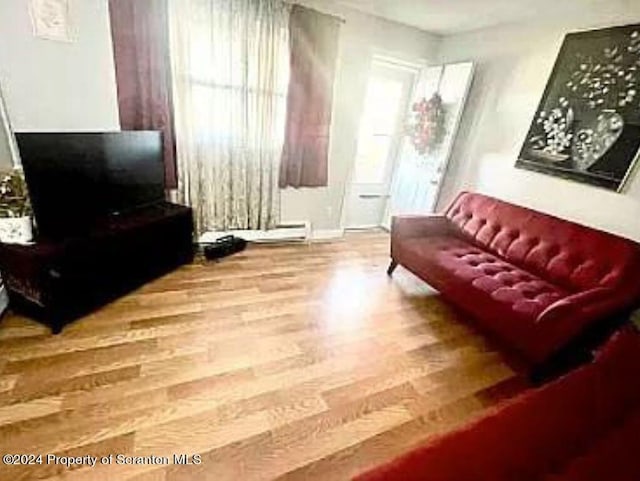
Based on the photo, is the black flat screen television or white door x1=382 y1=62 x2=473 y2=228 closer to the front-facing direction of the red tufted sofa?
the black flat screen television

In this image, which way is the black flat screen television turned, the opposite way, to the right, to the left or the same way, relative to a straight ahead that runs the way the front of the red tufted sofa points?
the opposite way

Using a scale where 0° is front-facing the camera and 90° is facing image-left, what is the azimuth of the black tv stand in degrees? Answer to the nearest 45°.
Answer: approximately 315°

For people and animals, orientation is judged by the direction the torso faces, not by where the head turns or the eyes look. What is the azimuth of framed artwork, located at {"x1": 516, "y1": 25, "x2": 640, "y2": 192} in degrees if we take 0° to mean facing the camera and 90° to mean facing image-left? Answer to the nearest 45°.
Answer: approximately 45°

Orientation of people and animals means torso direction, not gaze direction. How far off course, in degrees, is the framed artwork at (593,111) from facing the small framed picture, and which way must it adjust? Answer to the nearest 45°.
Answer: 0° — it already faces it

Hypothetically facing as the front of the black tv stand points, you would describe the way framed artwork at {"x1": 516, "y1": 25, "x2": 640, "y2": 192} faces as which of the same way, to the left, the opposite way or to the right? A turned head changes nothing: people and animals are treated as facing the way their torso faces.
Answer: the opposite way

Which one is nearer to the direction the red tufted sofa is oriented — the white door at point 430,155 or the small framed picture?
the small framed picture

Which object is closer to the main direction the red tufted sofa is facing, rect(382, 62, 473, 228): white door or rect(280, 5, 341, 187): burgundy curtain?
the burgundy curtain

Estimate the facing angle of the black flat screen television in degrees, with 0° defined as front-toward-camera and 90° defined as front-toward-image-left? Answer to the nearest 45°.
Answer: approximately 315°

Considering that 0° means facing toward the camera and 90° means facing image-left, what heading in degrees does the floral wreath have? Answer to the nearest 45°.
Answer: approximately 45°
